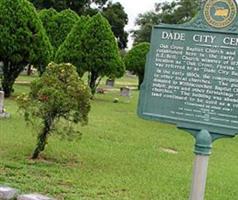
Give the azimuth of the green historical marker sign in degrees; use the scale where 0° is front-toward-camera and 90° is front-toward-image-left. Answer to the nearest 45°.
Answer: approximately 0°

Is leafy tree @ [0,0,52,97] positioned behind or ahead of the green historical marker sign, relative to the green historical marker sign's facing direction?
behind

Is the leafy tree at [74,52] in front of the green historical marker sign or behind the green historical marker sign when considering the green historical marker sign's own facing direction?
behind

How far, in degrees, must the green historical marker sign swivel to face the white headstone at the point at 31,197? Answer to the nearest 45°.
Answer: approximately 90° to its right
